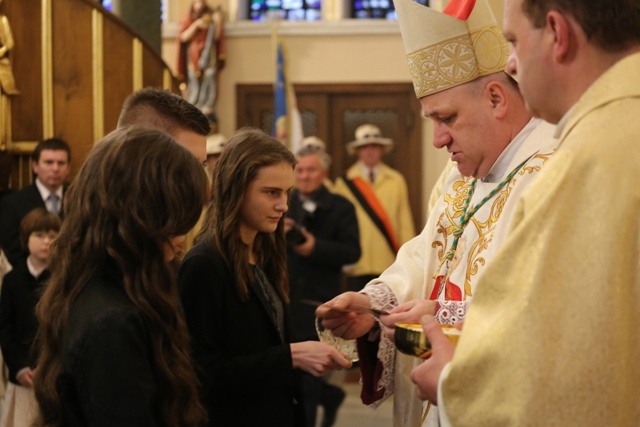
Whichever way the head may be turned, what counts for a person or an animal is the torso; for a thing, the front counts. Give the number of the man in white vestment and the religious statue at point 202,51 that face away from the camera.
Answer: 0

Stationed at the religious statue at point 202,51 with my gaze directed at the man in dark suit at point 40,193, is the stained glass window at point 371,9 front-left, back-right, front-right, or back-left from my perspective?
back-left

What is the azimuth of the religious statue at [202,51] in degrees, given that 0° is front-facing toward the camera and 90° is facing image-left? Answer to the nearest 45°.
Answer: approximately 0°

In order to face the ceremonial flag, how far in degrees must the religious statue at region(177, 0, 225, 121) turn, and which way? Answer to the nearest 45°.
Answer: approximately 45° to its left

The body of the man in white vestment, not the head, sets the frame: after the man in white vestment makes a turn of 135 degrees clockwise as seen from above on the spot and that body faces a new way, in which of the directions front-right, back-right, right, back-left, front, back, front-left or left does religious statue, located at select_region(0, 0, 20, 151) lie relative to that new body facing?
front-left

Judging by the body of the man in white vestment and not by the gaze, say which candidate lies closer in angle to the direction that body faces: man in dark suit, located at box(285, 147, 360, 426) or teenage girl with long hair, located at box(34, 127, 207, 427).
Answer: the teenage girl with long hair

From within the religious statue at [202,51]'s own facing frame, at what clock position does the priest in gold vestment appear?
The priest in gold vestment is roughly at 12 o'clock from the religious statue.

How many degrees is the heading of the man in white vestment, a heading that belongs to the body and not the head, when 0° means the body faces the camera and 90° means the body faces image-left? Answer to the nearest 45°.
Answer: approximately 45°

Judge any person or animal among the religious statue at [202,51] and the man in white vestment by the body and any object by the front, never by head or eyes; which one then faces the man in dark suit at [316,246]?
the religious statue

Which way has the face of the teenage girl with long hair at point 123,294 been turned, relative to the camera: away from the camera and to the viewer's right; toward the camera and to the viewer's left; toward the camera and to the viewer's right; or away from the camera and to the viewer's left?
away from the camera and to the viewer's right
